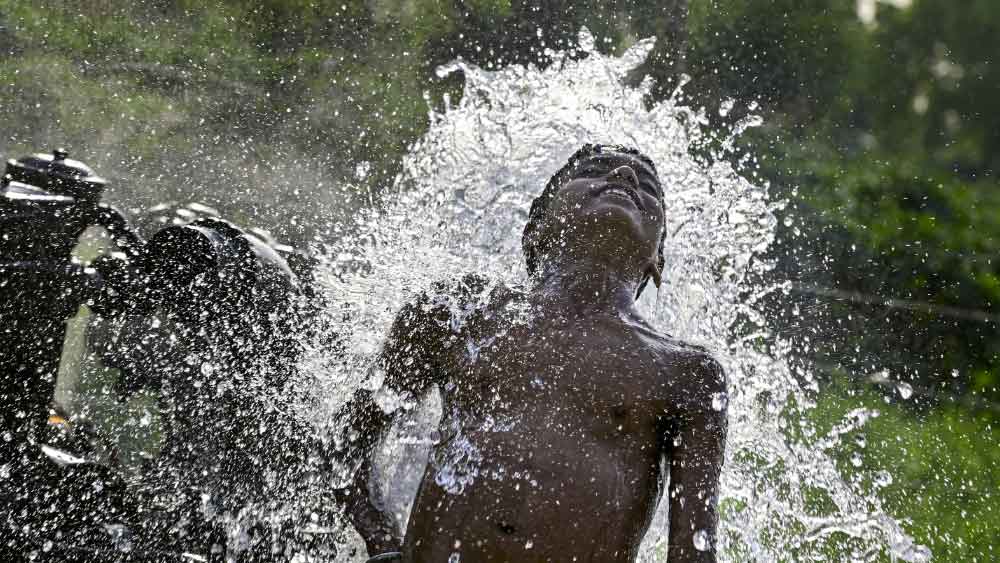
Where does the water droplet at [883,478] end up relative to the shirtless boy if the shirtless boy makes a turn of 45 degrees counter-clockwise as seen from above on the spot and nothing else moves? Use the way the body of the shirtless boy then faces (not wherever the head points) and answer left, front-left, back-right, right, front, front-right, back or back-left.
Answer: left

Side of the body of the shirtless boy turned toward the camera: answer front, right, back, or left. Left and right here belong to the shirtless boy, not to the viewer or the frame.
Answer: front
